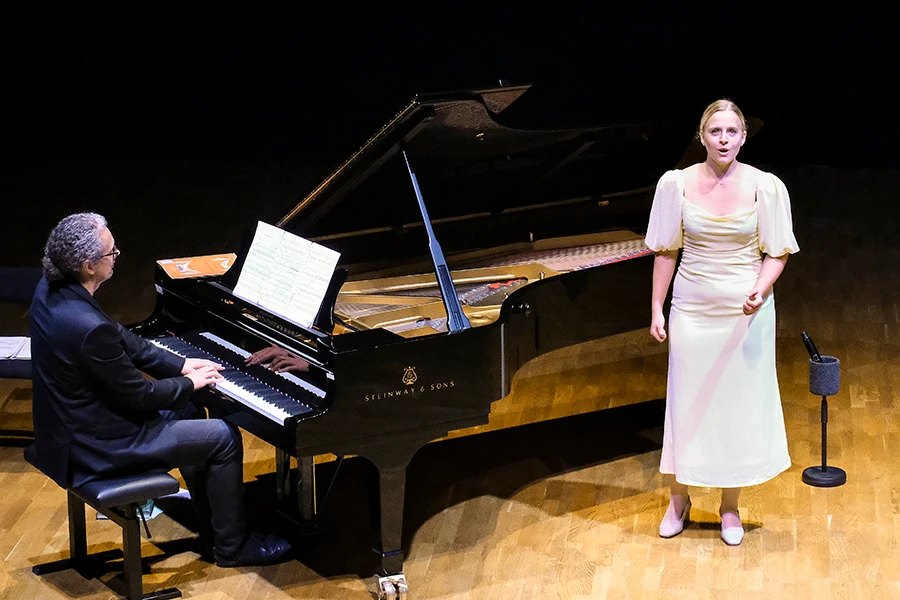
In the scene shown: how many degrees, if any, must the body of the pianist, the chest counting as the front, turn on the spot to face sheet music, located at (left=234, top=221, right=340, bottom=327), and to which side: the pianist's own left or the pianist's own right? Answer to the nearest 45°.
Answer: approximately 45° to the pianist's own right

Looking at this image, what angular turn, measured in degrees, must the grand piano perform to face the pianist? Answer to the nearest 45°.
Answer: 0° — it already faces them

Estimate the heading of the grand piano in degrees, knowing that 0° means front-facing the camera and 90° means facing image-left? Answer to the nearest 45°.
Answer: approximately 45°

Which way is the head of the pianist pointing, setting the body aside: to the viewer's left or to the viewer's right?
to the viewer's right

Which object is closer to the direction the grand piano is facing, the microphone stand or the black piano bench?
the black piano bench

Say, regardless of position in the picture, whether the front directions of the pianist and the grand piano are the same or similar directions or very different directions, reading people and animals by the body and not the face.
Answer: very different directions

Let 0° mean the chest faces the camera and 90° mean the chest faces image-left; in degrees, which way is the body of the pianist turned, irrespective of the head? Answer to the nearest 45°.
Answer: approximately 225°
